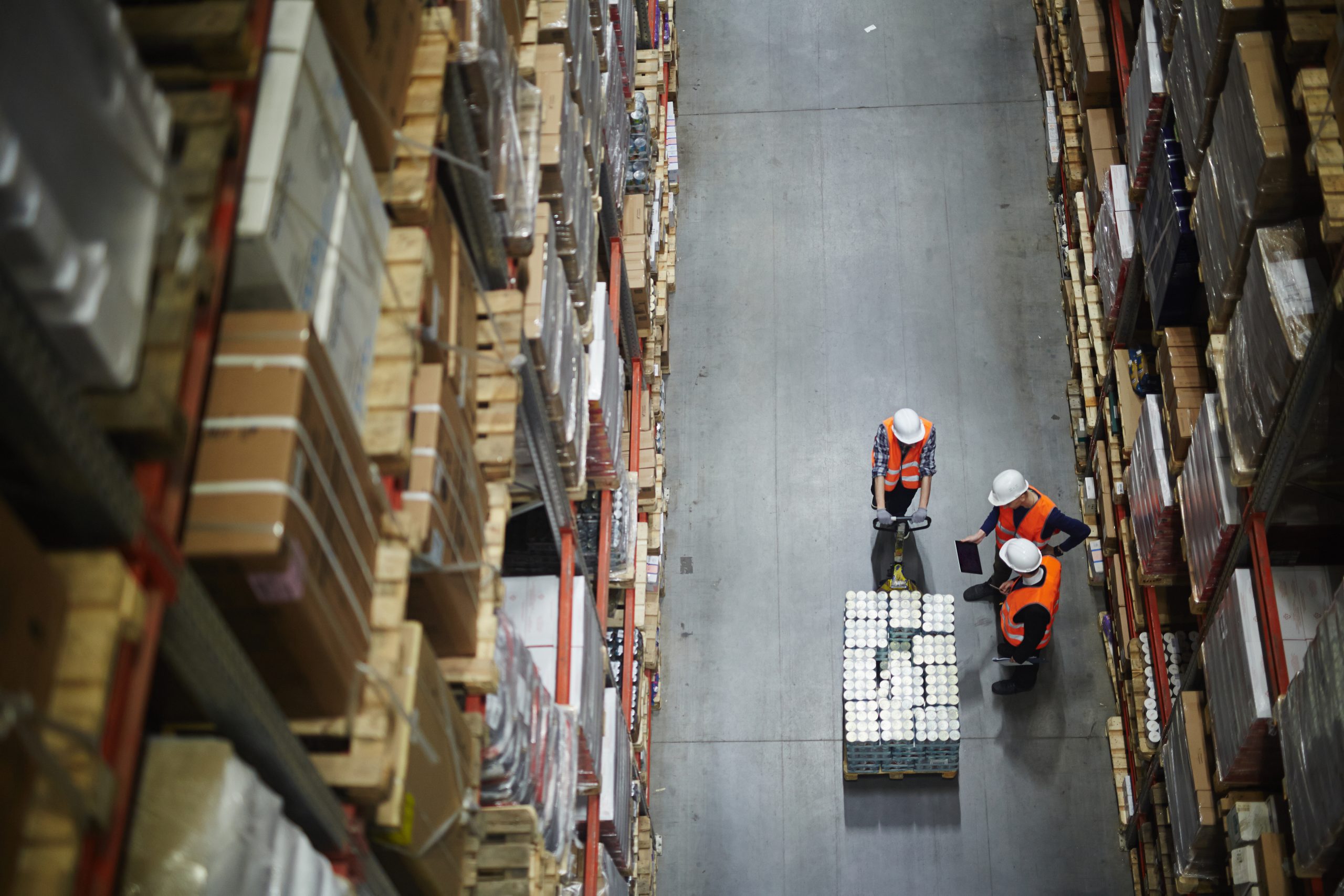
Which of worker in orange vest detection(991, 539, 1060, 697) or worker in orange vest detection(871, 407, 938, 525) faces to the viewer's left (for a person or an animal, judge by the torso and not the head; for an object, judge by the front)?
worker in orange vest detection(991, 539, 1060, 697)

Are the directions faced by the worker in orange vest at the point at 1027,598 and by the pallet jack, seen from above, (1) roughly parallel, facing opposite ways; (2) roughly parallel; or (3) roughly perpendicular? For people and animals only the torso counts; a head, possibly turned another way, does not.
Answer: roughly perpendicular

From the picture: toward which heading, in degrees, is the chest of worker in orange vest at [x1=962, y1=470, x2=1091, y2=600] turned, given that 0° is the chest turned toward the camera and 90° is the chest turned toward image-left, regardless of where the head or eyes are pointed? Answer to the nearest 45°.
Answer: approximately 45°

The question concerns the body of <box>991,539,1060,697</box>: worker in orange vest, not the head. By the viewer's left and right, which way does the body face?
facing to the left of the viewer
